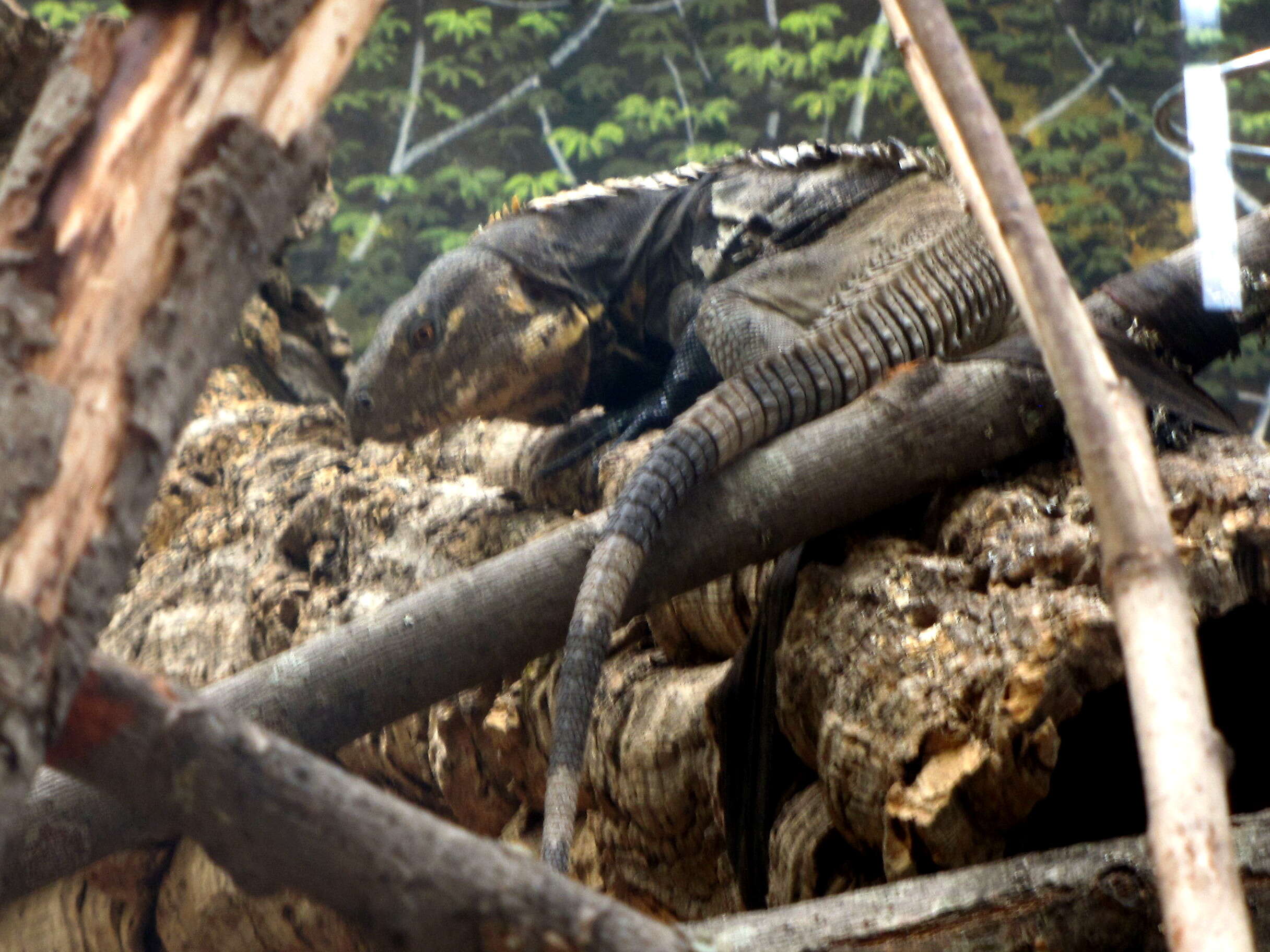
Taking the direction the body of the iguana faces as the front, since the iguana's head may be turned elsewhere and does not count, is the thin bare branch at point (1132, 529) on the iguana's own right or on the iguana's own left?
on the iguana's own left

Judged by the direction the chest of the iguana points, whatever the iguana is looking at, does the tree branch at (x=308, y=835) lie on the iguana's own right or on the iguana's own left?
on the iguana's own left

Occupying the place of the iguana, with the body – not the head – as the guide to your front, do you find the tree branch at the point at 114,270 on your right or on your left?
on your left

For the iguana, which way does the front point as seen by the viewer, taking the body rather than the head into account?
to the viewer's left

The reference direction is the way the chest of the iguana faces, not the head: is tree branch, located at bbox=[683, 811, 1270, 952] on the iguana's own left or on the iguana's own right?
on the iguana's own left
